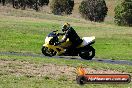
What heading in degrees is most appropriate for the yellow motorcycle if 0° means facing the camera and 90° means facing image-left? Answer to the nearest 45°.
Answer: approximately 90°

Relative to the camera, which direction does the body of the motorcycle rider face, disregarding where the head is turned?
to the viewer's left
